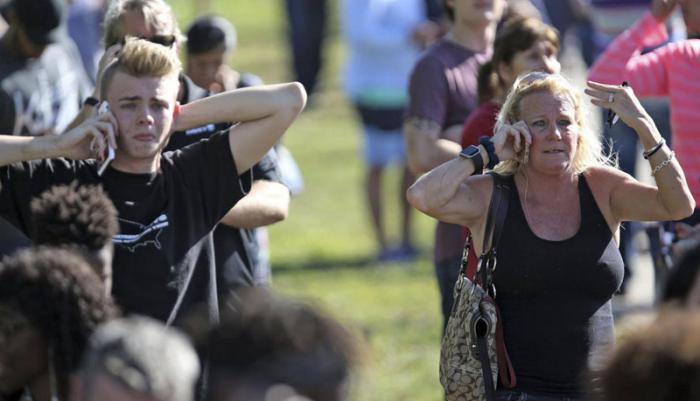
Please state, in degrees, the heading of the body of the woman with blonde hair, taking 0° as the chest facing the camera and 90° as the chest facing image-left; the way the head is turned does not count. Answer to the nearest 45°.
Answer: approximately 0°

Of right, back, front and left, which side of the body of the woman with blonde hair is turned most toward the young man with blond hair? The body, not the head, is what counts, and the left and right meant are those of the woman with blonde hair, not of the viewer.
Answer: right

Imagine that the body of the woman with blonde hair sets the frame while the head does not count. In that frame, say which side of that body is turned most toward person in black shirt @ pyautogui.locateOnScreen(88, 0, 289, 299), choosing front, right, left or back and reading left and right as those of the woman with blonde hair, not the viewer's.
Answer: right
